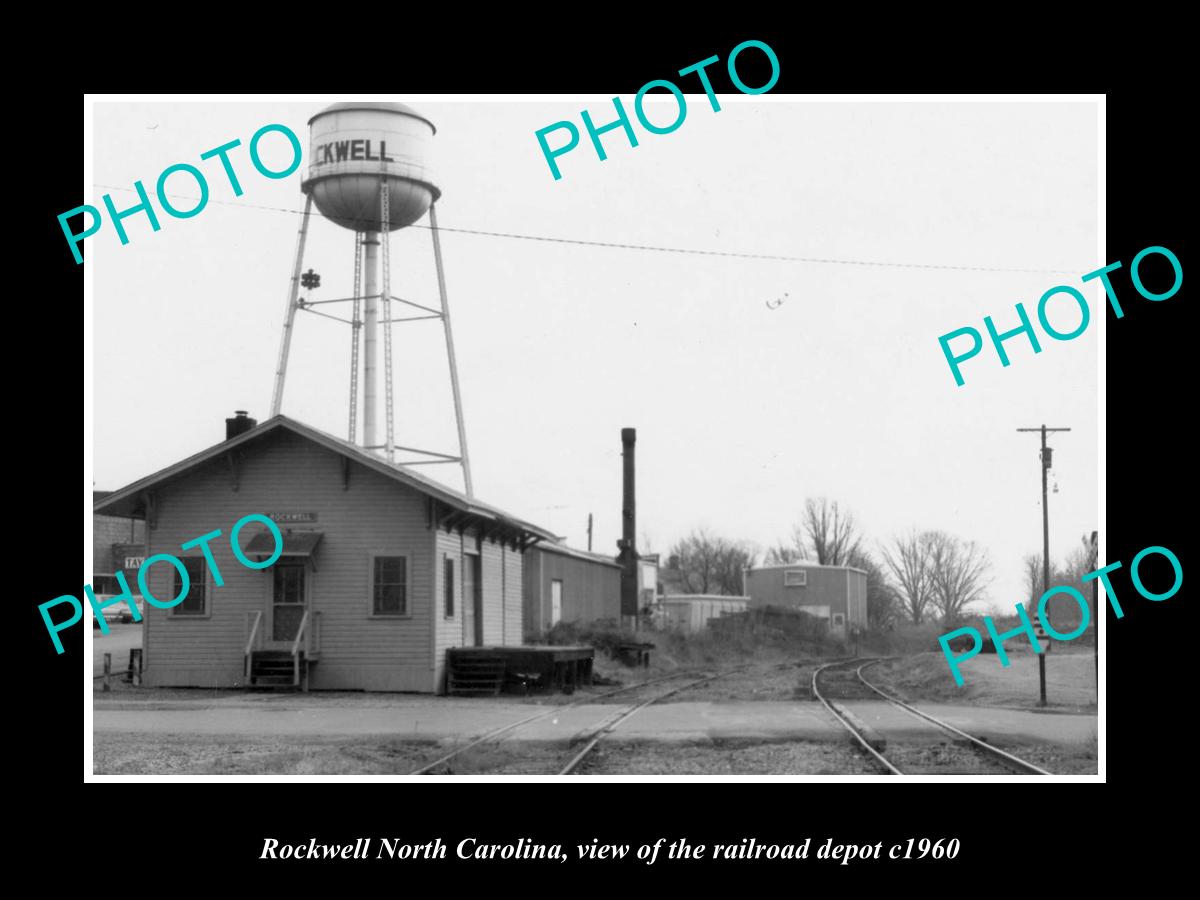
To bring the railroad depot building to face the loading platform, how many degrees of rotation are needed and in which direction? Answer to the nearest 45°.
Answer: approximately 90° to its left

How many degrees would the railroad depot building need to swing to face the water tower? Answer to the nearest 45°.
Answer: approximately 180°

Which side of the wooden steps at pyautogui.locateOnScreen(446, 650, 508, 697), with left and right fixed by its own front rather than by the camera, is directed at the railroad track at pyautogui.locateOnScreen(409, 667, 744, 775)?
front

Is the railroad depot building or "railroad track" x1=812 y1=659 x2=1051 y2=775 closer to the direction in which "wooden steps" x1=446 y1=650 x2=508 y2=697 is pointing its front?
the railroad track

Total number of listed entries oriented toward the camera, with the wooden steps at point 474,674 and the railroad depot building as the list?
2

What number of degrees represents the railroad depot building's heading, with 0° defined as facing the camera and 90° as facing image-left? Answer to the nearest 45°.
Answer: approximately 0°

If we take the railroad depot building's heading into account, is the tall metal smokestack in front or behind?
behind

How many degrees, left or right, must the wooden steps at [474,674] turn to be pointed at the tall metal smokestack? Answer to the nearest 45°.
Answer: approximately 180°

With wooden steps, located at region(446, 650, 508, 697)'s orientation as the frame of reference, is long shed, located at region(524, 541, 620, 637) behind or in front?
behind
